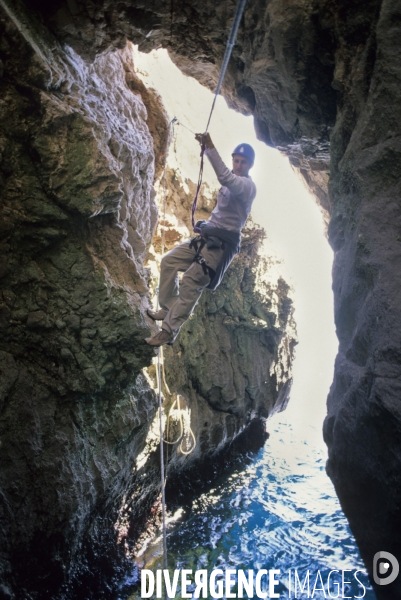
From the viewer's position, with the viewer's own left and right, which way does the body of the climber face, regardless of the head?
facing the viewer and to the left of the viewer
